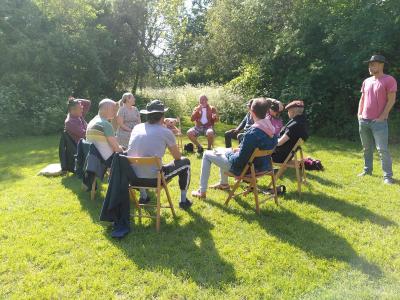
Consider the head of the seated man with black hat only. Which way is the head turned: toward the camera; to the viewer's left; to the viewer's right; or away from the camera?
away from the camera

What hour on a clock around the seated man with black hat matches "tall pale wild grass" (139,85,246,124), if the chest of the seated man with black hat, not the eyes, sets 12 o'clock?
The tall pale wild grass is roughly at 11 o'clock from the seated man with black hat.

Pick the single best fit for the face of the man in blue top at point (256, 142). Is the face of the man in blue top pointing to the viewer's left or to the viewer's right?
to the viewer's left

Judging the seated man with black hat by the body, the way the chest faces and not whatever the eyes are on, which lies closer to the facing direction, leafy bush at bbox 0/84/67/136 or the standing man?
the standing man

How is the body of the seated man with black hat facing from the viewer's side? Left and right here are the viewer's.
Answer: facing away from the viewer and to the right of the viewer

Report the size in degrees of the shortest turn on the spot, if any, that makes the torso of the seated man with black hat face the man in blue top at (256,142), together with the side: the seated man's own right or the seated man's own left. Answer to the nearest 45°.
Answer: approximately 45° to the seated man's own right

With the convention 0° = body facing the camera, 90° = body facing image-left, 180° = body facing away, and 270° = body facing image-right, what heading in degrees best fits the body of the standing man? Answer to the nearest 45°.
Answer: approximately 45°

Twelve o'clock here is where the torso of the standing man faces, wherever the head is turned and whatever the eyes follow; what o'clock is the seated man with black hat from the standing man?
The seated man with black hat is roughly at 12 o'clock from the standing man.

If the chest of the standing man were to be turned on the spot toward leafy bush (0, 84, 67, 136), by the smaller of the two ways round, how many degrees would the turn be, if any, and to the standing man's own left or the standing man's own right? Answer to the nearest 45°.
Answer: approximately 45° to the standing man's own right
